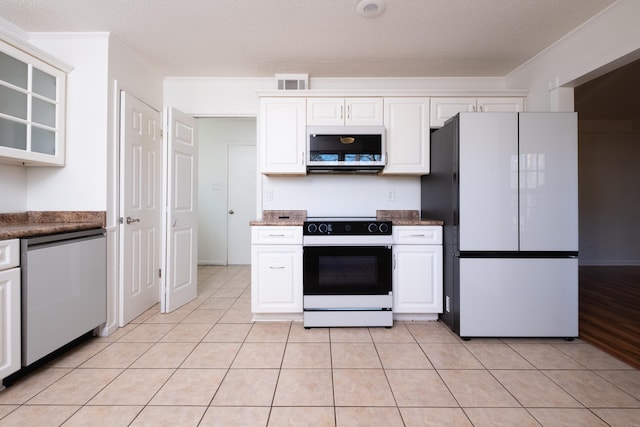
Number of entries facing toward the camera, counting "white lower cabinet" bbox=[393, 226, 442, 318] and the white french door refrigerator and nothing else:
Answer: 2

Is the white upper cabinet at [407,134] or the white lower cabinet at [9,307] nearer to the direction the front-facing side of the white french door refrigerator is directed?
the white lower cabinet

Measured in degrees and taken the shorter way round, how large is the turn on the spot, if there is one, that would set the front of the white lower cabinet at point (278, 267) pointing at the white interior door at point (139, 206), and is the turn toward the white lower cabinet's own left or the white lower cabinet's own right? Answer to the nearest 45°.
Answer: approximately 90° to the white lower cabinet's own right

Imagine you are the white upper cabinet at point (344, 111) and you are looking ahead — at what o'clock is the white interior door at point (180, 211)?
The white interior door is roughly at 3 o'clock from the white upper cabinet.

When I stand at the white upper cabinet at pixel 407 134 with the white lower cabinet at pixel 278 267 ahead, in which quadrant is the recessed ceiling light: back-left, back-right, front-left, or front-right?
front-left

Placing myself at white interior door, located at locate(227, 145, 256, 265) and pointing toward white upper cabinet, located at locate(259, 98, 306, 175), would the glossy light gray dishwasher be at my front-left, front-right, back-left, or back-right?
front-right

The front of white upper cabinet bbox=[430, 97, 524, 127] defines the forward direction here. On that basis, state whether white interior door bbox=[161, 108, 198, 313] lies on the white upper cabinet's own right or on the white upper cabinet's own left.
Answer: on the white upper cabinet's own right

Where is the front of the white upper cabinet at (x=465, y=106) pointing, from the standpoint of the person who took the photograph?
facing the viewer

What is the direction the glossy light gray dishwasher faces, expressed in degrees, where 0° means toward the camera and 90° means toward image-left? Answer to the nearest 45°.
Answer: approximately 315°

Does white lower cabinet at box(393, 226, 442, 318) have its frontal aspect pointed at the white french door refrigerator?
no

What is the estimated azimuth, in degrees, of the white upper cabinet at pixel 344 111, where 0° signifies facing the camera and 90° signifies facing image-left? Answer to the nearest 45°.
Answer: approximately 0°

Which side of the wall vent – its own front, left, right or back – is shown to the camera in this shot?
front

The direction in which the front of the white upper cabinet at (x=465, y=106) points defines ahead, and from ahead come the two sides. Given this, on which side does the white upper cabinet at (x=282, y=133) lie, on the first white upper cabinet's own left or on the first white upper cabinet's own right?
on the first white upper cabinet's own right

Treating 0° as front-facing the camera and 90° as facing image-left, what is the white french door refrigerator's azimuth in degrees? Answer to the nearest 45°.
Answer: approximately 0°

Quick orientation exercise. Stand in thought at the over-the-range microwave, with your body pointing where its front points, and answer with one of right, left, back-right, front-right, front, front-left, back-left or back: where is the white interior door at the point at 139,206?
right

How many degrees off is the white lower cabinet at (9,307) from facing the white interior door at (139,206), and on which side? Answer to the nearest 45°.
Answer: approximately 90° to its left
